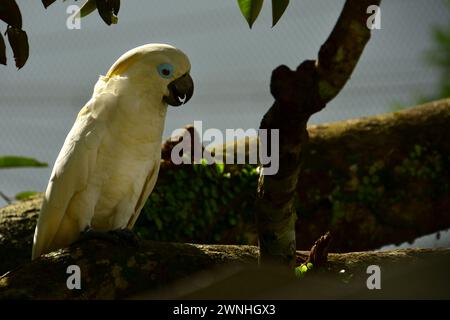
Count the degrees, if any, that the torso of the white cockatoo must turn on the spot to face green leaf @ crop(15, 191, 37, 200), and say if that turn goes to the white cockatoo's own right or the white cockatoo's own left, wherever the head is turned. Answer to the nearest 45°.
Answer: approximately 180°

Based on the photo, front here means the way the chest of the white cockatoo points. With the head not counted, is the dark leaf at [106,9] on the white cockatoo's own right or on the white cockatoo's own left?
on the white cockatoo's own right

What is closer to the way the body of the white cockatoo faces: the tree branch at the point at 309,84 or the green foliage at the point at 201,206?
the tree branch

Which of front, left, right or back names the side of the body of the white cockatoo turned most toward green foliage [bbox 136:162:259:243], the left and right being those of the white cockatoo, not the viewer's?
left

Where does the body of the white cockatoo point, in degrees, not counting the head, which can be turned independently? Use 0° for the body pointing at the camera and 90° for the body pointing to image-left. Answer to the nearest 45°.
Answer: approximately 315°

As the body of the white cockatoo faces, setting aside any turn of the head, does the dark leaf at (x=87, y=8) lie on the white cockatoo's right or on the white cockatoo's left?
on the white cockatoo's right

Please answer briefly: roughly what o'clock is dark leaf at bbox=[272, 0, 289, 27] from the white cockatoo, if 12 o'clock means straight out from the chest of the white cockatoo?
The dark leaf is roughly at 1 o'clock from the white cockatoo.

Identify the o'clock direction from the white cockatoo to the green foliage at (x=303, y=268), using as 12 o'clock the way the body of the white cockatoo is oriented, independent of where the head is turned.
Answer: The green foliage is roughly at 12 o'clock from the white cockatoo.
